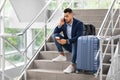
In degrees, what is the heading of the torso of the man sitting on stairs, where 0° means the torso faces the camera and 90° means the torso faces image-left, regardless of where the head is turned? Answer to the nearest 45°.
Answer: approximately 45°
